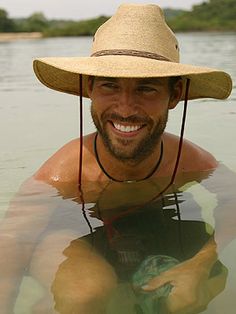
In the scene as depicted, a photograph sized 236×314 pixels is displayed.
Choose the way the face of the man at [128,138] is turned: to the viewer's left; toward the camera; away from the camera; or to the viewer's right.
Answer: toward the camera

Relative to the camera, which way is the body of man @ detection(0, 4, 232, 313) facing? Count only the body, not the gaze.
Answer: toward the camera
